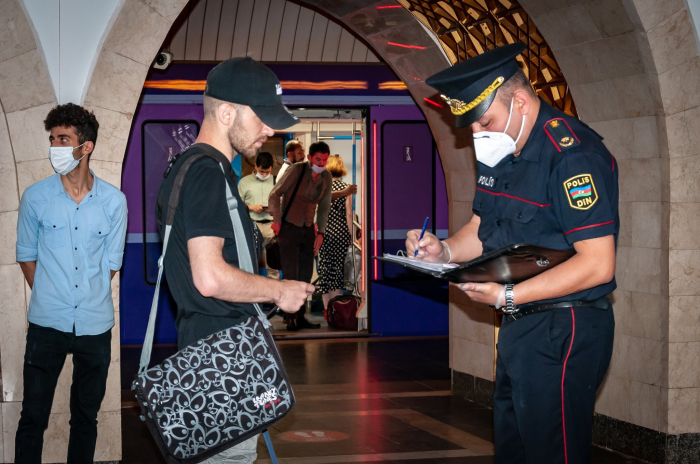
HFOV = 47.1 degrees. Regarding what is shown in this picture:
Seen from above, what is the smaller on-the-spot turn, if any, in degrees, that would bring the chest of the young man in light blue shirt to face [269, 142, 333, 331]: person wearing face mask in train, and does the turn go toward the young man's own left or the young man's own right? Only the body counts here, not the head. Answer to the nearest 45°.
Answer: approximately 135° to the young man's own left

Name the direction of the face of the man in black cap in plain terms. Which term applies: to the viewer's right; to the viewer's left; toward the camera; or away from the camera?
to the viewer's right

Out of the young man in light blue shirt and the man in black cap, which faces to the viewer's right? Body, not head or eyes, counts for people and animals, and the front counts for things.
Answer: the man in black cap

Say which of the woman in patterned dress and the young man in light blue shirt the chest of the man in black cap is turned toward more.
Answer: the woman in patterned dress

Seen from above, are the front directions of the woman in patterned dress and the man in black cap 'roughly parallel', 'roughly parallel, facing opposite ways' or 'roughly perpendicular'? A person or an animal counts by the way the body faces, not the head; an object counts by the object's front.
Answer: roughly perpendicular

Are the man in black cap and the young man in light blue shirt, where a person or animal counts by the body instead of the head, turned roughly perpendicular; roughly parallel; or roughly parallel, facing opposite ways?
roughly perpendicular

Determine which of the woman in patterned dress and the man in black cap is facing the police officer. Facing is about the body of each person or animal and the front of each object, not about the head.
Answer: the man in black cap

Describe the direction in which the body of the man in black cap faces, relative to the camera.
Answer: to the viewer's right

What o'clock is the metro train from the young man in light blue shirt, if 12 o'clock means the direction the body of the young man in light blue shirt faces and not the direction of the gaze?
The metro train is roughly at 7 o'clock from the young man in light blue shirt.
